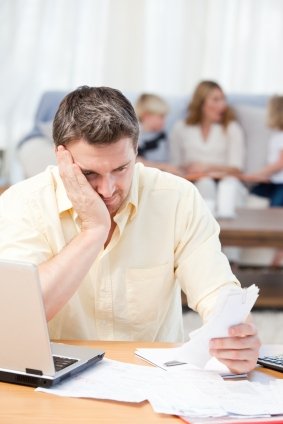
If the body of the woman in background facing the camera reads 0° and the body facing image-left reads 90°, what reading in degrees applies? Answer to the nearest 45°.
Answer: approximately 0°

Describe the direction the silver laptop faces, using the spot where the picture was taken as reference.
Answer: facing away from the viewer and to the right of the viewer

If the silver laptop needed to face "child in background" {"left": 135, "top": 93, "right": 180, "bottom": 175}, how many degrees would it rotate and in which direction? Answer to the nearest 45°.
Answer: approximately 45° to its left

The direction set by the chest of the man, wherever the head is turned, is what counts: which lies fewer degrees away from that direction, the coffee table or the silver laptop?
the silver laptop

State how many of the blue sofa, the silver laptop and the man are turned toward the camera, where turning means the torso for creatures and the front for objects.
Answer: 2

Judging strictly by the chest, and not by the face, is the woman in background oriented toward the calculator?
yes

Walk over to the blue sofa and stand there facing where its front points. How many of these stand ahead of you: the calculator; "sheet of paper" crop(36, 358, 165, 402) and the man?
3
